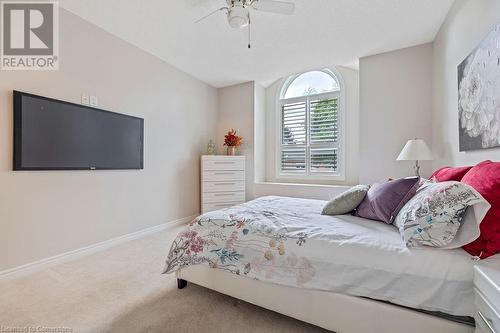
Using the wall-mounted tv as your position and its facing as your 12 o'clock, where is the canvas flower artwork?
The canvas flower artwork is roughly at 12 o'clock from the wall-mounted tv.

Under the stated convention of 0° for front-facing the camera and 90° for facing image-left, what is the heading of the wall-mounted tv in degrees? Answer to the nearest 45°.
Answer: approximately 315°

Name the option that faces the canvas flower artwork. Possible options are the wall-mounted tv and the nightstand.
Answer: the wall-mounted tv

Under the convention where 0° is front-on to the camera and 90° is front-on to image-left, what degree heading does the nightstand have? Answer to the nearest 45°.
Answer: approximately 45°

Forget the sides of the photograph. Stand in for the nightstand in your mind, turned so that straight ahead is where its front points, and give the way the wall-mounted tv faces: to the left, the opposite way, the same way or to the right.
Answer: the opposite way

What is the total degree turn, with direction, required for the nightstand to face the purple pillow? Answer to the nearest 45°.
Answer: approximately 90° to its right

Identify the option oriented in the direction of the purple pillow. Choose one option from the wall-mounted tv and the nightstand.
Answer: the wall-mounted tv
